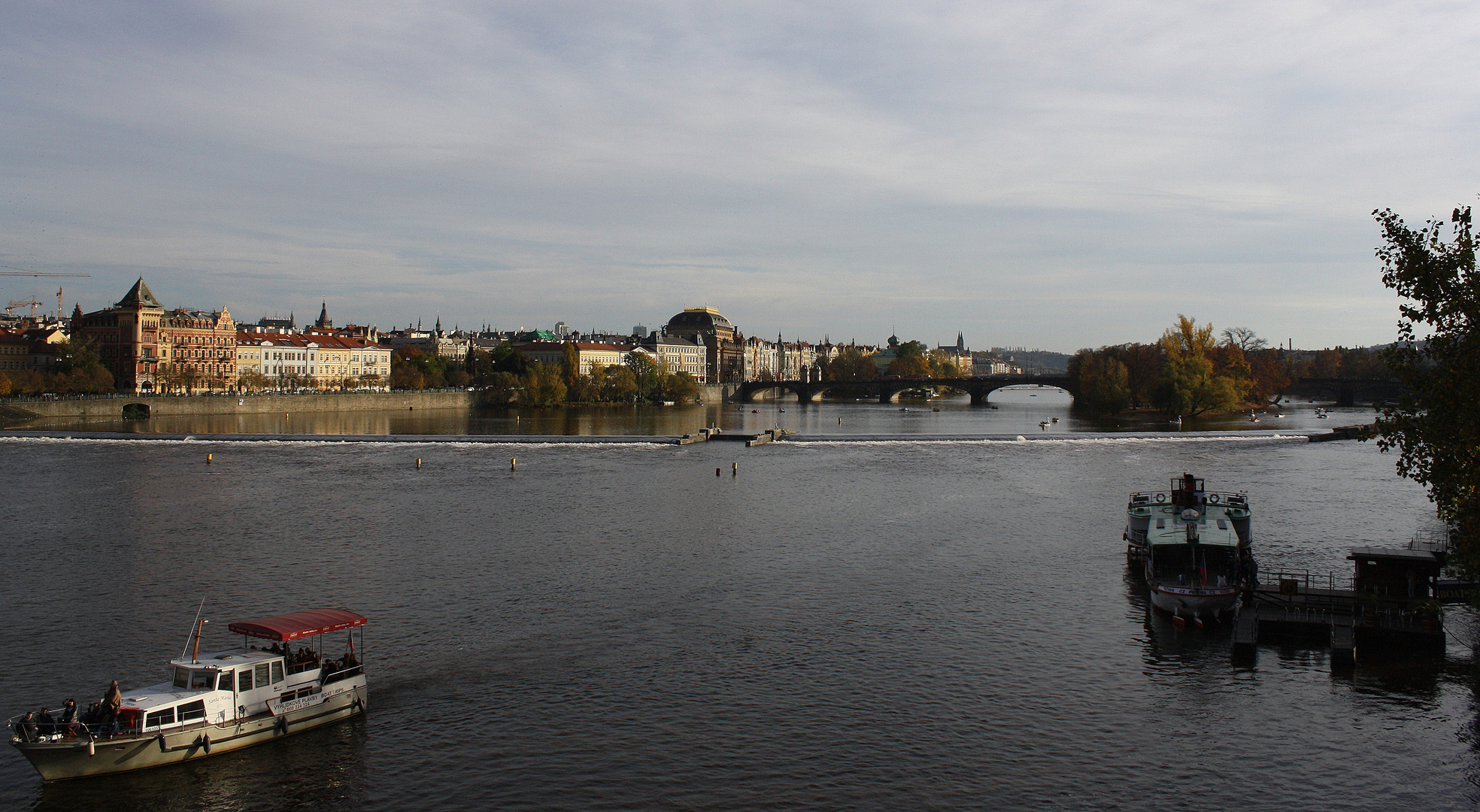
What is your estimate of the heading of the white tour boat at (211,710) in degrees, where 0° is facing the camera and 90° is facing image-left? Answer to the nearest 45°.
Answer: approximately 45°

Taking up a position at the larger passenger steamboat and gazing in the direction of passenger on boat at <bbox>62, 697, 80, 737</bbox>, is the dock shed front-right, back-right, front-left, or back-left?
back-left

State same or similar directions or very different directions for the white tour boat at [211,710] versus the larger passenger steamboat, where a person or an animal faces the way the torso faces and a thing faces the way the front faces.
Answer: very different directions
